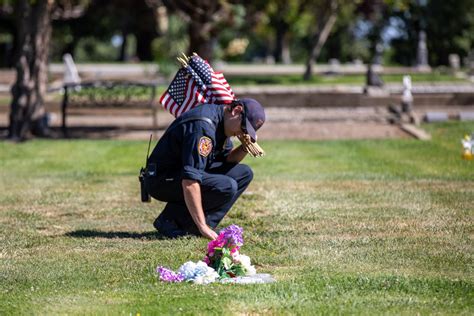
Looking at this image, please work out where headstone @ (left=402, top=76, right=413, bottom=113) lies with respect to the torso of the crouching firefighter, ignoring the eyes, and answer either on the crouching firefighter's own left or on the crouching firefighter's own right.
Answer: on the crouching firefighter's own left

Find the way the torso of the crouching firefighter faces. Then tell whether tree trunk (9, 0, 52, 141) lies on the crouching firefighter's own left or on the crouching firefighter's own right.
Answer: on the crouching firefighter's own left

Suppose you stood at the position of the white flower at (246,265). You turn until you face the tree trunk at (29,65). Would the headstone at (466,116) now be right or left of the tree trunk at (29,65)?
right

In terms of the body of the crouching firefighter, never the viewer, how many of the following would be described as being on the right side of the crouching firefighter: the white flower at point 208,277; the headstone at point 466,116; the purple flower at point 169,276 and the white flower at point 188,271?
3

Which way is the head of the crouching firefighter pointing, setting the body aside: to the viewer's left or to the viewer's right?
to the viewer's right

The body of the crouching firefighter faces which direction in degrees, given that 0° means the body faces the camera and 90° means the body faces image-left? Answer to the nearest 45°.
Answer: approximately 270°

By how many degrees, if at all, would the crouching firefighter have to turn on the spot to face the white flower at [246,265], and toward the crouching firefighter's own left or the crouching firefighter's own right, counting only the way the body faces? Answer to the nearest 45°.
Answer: approximately 90° to the crouching firefighter's own right

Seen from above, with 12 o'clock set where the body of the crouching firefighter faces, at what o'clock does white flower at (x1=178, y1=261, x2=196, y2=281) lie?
The white flower is roughly at 3 o'clock from the crouching firefighter.

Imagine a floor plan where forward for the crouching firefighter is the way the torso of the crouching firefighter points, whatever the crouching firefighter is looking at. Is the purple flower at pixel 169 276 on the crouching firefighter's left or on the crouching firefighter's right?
on the crouching firefighter's right

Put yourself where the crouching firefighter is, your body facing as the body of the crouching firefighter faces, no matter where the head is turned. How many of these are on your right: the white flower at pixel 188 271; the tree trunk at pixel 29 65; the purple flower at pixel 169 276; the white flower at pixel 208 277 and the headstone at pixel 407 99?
3

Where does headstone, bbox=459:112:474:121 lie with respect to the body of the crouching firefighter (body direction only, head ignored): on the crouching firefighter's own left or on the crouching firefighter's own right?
on the crouching firefighter's own left

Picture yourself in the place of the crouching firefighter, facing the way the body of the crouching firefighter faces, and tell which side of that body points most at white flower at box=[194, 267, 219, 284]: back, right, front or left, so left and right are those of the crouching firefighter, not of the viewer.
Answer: right
